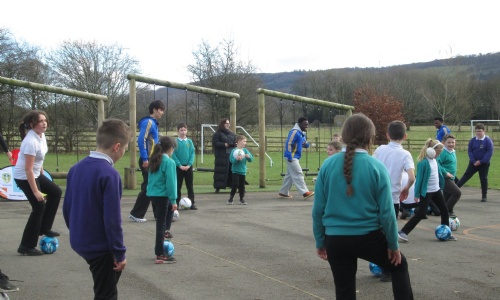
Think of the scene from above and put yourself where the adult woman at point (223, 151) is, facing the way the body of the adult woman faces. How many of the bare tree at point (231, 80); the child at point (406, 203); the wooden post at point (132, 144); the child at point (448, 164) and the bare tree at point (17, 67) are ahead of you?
2

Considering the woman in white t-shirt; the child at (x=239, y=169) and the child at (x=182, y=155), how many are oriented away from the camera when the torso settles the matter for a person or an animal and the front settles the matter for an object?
0

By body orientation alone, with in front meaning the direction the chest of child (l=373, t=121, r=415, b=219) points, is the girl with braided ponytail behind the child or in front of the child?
behind

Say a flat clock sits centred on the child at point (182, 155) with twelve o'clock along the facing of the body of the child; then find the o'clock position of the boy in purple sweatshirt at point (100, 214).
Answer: The boy in purple sweatshirt is roughly at 12 o'clock from the child.

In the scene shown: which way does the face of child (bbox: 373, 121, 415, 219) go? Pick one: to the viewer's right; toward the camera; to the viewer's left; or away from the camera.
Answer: away from the camera

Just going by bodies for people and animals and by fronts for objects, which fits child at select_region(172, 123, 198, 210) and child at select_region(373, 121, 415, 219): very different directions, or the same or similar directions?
very different directions

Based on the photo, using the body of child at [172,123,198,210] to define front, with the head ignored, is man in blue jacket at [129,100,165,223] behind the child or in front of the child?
in front

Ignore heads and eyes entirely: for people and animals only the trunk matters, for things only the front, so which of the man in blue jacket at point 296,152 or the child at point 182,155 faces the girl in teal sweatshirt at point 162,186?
the child

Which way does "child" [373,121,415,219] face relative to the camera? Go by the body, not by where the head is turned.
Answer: away from the camera

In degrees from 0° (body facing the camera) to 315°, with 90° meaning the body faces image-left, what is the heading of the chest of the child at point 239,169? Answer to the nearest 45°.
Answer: approximately 0°

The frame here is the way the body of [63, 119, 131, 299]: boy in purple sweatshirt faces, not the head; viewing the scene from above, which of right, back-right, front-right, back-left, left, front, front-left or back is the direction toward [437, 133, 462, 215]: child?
front

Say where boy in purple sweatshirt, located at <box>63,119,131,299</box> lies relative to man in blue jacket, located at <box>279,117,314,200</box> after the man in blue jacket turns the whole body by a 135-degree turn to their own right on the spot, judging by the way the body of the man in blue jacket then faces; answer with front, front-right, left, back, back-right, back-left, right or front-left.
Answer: front-left

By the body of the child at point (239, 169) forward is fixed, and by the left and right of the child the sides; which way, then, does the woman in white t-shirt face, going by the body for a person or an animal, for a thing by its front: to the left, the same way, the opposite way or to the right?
to the left

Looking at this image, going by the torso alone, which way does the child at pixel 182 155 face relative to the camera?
toward the camera

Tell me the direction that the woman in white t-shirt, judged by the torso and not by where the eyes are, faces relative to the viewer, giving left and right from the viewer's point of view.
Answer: facing to the right of the viewer

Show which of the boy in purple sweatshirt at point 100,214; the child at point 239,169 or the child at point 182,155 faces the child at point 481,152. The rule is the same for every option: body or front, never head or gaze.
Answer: the boy in purple sweatshirt

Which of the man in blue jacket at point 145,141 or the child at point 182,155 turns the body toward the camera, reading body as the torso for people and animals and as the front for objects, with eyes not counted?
the child

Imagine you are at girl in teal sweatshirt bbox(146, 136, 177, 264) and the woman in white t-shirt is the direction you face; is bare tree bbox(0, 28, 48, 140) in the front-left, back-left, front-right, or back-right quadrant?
front-right

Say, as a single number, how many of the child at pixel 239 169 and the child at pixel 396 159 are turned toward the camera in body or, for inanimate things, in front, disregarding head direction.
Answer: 1
